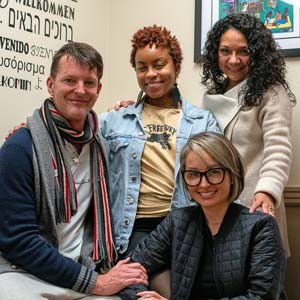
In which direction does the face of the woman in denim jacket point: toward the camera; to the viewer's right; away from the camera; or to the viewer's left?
toward the camera

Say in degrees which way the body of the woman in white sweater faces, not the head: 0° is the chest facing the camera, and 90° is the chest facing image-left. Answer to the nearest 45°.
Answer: approximately 45°

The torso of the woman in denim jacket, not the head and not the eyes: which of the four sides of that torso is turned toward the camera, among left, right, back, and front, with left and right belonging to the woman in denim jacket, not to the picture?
front

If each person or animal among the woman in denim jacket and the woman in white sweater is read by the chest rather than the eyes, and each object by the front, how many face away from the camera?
0

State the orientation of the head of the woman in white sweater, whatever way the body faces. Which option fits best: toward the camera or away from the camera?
toward the camera
